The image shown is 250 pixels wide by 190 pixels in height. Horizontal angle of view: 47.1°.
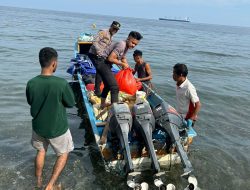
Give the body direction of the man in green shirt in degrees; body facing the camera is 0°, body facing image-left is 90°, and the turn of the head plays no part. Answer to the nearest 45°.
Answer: approximately 225°

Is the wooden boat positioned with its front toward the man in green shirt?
no

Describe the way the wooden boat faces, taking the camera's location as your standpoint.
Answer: facing away from the viewer and to the left of the viewer

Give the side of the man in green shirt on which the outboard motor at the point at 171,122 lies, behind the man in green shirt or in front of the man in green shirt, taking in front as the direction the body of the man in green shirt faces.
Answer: in front

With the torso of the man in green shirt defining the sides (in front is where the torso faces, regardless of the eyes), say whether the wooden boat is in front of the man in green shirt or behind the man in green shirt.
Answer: in front

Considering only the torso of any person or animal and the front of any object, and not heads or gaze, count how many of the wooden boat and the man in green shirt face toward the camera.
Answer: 0
